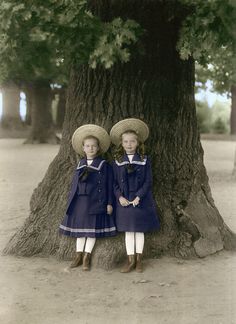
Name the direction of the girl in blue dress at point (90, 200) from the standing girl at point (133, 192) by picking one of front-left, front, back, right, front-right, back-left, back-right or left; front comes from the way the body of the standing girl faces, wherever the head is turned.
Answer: right

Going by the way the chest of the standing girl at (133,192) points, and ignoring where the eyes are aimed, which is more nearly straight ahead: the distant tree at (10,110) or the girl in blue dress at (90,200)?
the girl in blue dress

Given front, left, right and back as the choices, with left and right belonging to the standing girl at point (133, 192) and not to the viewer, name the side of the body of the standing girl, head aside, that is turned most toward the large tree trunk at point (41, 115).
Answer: back

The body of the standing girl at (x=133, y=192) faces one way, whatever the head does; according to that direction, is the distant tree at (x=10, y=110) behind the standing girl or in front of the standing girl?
behind

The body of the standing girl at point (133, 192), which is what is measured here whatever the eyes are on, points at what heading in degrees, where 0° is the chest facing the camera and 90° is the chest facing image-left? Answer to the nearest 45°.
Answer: approximately 0°
